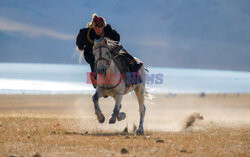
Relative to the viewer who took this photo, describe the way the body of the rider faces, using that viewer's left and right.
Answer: facing the viewer

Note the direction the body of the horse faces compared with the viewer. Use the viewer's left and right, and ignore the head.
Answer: facing the viewer and to the left of the viewer
